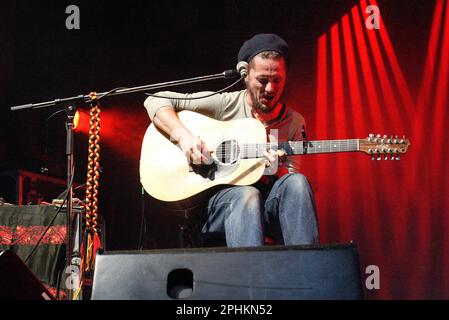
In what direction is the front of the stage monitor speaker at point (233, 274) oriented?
away from the camera

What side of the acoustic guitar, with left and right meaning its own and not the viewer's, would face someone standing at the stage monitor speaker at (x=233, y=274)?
front

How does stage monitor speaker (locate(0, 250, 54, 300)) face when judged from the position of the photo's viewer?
facing to the right of the viewer

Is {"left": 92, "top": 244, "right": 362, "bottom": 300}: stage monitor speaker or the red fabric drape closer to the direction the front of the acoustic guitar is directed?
the stage monitor speaker

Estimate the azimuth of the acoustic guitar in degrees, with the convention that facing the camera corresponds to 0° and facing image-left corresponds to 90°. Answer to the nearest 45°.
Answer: approximately 0°

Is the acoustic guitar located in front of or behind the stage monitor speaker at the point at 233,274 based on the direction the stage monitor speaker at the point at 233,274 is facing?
in front

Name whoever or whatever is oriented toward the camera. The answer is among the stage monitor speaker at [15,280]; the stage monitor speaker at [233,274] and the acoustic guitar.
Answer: the acoustic guitar

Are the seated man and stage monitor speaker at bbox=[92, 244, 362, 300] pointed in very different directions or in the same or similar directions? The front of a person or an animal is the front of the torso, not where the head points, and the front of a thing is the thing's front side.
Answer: very different directions

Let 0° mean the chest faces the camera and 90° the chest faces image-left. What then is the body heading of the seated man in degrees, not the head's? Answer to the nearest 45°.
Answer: approximately 0°

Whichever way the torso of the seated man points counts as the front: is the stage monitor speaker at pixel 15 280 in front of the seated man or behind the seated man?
in front

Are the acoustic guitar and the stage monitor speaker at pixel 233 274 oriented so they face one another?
yes
